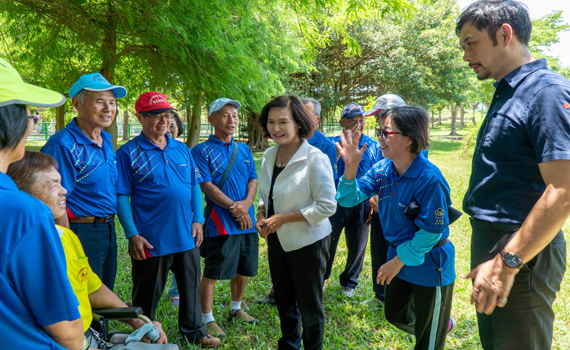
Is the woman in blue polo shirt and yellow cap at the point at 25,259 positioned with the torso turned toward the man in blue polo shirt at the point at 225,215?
yes

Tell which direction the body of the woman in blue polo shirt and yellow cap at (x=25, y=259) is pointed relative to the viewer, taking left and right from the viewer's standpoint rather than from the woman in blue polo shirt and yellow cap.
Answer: facing away from the viewer and to the right of the viewer

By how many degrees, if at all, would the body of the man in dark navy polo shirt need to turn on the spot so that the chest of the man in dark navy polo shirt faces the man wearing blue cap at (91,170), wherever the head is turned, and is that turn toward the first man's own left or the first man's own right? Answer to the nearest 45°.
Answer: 0° — they already face them

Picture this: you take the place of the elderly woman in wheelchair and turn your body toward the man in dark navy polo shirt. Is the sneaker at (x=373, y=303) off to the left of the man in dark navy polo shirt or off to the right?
left

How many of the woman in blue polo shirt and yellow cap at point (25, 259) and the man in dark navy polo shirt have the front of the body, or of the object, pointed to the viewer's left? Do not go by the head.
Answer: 1

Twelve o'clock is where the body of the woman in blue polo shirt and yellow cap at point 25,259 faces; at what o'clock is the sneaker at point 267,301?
The sneaker is roughly at 12 o'clock from the woman in blue polo shirt and yellow cap.

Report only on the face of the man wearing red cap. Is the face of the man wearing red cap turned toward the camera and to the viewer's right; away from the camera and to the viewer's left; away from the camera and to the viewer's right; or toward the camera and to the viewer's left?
toward the camera and to the viewer's right

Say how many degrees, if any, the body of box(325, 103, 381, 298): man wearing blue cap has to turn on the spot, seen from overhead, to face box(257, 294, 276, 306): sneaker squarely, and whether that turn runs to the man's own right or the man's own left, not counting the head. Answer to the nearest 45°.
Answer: approximately 45° to the man's own right

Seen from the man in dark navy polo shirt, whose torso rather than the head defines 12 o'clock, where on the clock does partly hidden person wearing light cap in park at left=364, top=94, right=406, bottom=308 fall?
The partly hidden person wearing light cap in park is roughly at 2 o'clock from the man in dark navy polo shirt.

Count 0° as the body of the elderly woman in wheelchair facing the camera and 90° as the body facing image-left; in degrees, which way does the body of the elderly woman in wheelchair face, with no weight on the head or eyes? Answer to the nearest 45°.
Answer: approximately 270°

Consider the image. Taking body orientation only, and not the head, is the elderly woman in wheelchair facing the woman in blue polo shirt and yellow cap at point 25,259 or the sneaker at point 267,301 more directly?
the sneaker

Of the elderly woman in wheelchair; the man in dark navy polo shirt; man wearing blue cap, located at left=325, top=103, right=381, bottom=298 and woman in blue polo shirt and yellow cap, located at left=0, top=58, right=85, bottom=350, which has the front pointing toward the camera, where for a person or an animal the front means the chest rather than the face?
the man wearing blue cap

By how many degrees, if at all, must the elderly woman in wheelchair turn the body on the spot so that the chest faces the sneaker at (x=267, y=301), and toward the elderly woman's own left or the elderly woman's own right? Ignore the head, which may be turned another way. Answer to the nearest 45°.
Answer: approximately 45° to the elderly woman's own left
